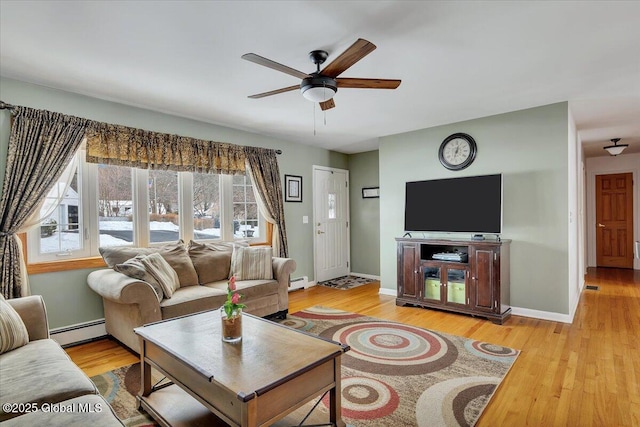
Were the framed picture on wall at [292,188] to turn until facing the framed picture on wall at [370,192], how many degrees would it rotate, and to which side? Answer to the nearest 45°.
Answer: approximately 90° to its left

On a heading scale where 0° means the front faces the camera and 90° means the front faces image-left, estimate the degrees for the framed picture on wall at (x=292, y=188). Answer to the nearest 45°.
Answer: approximately 315°

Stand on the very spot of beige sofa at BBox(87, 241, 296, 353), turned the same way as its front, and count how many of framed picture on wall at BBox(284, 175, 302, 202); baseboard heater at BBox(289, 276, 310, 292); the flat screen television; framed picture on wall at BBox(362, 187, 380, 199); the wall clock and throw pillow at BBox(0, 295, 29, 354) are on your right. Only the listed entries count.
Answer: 1

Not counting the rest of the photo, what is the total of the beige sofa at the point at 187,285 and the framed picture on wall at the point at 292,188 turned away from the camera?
0

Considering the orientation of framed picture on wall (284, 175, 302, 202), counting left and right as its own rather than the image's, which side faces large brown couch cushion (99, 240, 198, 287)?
right

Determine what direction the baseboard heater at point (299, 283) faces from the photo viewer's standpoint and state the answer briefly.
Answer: facing the viewer and to the right of the viewer

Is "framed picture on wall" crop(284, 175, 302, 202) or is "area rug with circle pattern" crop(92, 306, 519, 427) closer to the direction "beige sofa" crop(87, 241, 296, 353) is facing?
the area rug with circle pattern

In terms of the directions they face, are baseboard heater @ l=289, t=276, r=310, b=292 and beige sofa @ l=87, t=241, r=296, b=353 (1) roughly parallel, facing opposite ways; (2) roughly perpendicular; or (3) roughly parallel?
roughly parallel

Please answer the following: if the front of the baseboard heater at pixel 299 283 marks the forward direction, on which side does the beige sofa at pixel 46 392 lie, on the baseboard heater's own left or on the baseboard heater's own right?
on the baseboard heater's own right

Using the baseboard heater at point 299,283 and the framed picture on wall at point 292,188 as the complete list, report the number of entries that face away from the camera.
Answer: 0

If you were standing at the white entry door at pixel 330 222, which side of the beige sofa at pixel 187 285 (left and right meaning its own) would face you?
left

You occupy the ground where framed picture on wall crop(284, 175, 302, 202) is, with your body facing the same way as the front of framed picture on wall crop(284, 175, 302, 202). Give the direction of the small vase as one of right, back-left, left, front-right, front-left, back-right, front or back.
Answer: front-right

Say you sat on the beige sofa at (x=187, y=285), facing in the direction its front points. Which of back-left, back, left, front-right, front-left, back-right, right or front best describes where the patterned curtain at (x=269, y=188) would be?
left

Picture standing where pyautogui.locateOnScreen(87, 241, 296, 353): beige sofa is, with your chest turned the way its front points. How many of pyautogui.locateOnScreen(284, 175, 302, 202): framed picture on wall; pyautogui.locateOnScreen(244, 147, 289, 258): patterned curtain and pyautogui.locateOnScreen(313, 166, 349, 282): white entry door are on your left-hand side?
3

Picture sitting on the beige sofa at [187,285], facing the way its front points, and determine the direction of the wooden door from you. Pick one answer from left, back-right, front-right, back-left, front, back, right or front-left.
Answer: front-left
